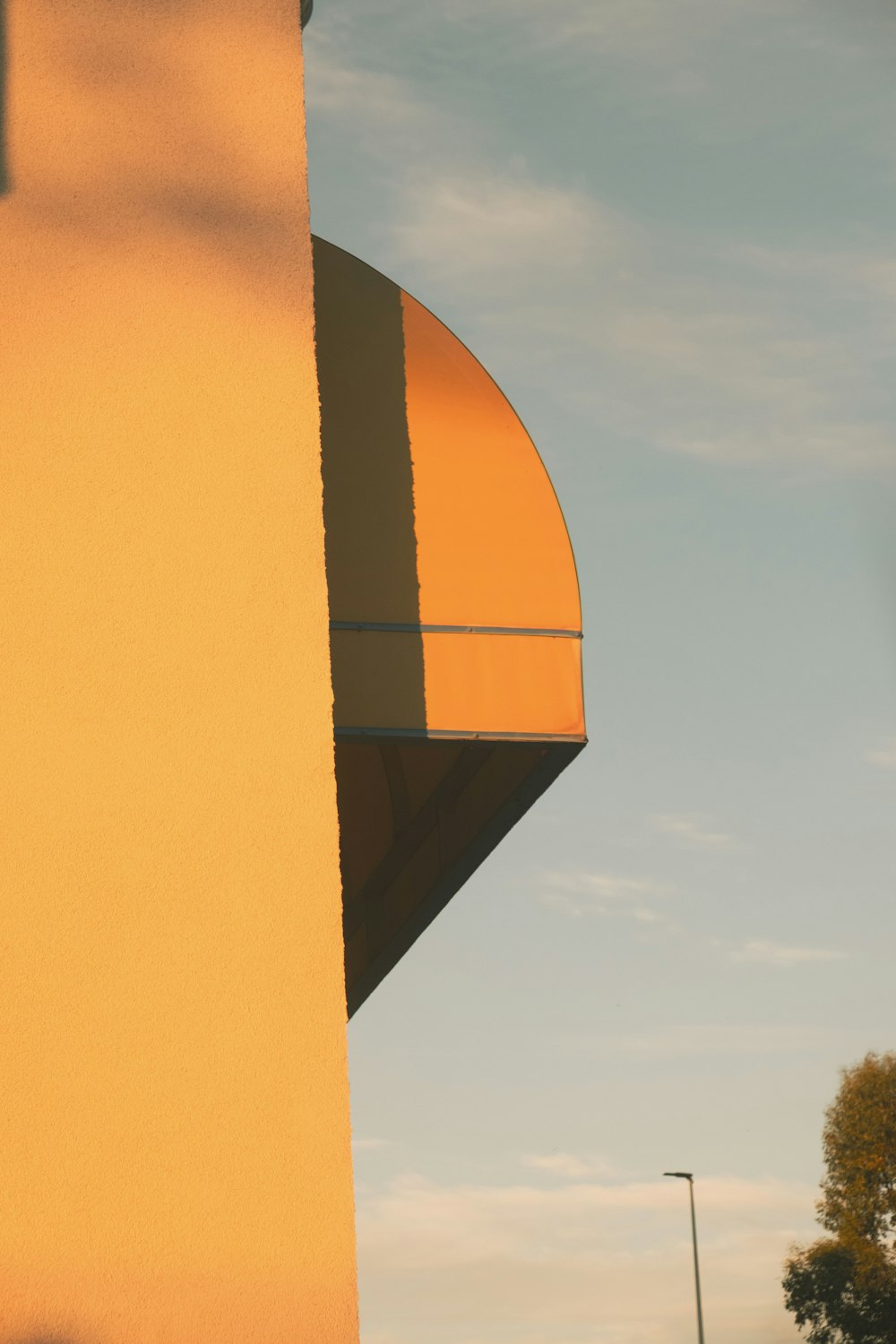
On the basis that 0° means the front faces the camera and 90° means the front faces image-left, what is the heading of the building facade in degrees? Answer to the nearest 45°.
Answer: approximately 270°

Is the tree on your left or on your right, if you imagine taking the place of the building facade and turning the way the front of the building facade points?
on your left

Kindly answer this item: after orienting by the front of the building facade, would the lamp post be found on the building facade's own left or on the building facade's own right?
on the building facade's own left

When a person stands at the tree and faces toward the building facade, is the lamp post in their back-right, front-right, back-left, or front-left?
front-right

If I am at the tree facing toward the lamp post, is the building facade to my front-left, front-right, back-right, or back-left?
front-left
